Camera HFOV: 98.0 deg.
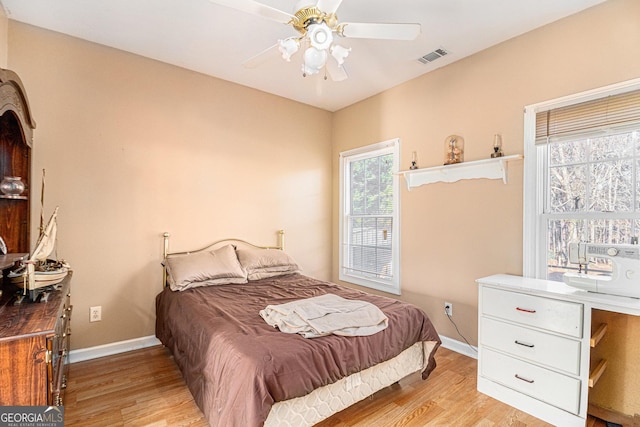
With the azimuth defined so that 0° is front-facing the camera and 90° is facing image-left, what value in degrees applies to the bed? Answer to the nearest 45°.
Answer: approximately 315°

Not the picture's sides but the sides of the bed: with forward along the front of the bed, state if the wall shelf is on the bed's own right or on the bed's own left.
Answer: on the bed's own left

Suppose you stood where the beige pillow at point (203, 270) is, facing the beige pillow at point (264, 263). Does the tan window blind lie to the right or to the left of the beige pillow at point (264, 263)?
right

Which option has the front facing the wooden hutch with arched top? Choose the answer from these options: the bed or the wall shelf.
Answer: the wall shelf

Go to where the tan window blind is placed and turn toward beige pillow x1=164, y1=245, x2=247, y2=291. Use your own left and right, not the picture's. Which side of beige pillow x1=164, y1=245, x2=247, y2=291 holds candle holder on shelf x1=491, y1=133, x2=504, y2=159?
right

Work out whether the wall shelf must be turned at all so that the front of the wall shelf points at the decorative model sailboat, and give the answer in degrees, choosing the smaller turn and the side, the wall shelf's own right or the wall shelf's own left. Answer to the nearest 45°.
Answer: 0° — it already faces it

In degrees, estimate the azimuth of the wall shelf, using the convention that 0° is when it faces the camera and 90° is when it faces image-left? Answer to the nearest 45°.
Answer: approximately 45°

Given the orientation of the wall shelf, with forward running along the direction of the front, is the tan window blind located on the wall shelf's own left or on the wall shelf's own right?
on the wall shelf's own left

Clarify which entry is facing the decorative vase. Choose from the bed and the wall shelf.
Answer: the wall shelf
